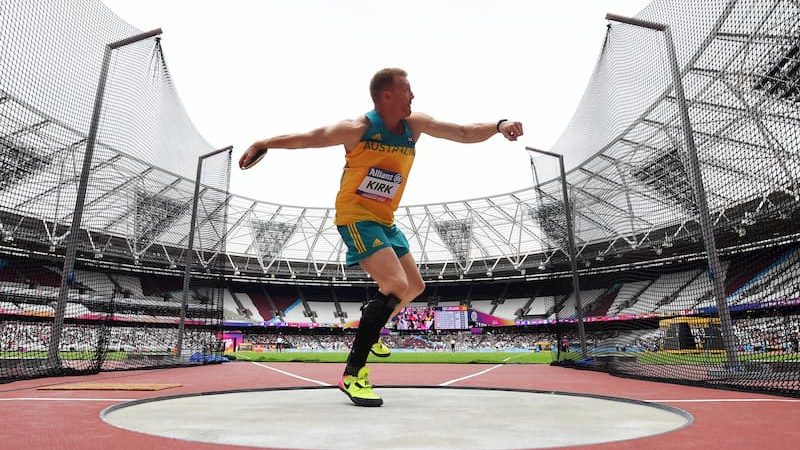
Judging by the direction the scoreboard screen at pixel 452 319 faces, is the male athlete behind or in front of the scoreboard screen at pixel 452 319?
in front

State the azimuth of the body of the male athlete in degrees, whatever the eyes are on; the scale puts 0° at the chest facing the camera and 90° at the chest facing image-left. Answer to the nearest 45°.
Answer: approximately 315°

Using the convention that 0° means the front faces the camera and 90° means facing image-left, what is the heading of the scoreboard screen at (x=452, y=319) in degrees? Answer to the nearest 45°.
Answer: approximately 0°

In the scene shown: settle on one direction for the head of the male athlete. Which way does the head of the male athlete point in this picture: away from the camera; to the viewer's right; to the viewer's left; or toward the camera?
to the viewer's right

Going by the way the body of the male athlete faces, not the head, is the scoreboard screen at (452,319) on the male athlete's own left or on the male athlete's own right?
on the male athlete's own left
